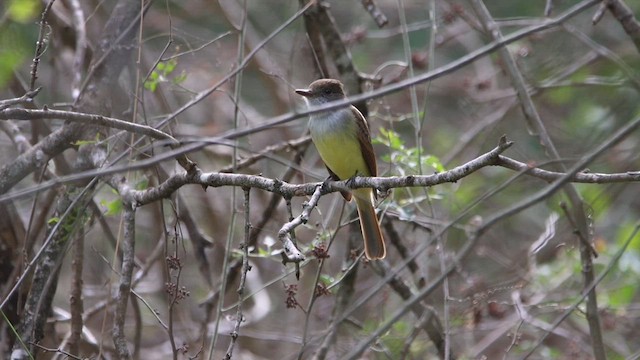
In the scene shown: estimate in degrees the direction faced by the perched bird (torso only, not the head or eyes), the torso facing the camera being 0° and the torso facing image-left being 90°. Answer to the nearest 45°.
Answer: approximately 45°

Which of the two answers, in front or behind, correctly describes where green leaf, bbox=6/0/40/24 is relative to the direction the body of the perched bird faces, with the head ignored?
in front
